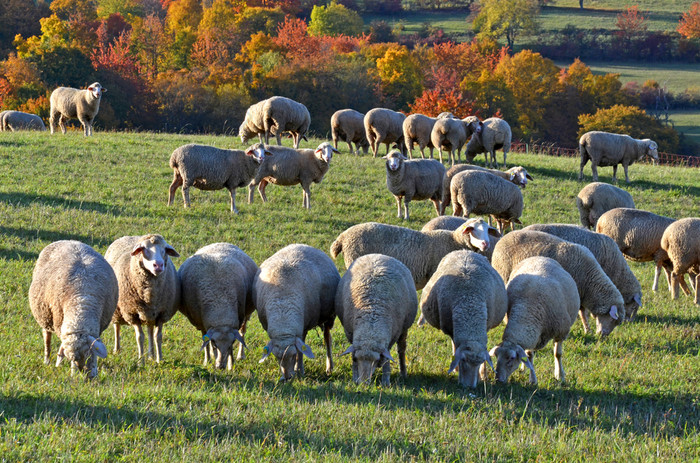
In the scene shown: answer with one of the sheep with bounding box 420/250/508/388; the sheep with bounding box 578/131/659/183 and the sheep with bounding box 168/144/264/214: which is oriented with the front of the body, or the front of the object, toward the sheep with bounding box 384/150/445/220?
the sheep with bounding box 168/144/264/214

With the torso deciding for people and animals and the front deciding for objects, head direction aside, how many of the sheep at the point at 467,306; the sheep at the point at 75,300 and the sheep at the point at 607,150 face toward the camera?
2

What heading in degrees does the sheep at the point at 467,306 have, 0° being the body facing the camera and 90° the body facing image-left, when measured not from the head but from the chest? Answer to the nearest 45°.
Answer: approximately 0°

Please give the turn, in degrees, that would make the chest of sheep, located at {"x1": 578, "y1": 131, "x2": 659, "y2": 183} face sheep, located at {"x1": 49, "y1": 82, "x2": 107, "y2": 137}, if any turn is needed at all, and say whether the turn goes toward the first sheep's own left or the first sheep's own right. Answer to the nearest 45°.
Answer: approximately 180°

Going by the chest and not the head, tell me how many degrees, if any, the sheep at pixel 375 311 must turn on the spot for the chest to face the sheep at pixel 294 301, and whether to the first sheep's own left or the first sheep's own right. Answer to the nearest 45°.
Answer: approximately 90° to the first sheep's own right

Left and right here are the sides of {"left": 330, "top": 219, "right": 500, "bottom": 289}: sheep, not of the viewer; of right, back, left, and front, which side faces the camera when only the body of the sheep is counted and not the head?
right

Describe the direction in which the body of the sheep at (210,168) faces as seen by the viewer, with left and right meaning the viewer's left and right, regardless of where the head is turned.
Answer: facing to the right of the viewer

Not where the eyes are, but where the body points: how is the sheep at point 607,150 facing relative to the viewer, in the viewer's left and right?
facing to the right of the viewer

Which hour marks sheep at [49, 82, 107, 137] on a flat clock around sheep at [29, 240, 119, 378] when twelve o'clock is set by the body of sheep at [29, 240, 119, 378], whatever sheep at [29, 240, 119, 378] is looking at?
sheep at [49, 82, 107, 137] is roughly at 6 o'clock from sheep at [29, 240, 119, 378].

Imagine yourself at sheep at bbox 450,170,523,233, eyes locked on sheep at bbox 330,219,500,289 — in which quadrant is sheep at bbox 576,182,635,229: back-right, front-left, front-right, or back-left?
back-left
